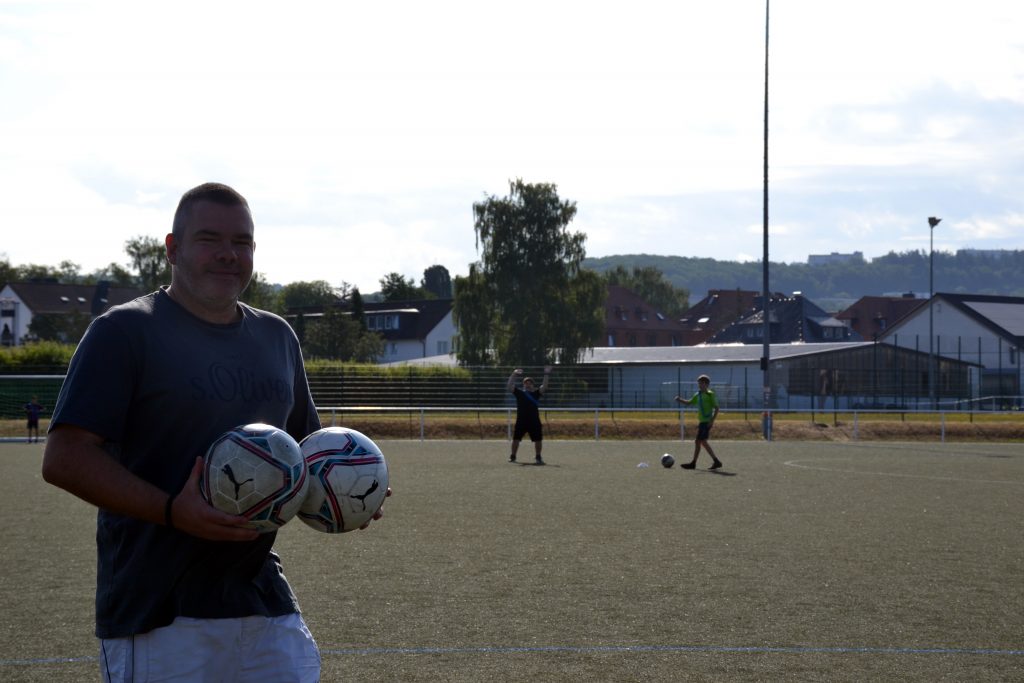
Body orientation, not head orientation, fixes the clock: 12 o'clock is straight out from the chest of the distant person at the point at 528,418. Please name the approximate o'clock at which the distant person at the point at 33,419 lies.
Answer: the distant person at the point at 33,419 is roughly at 4 o'clock from the distant person at the point at 528,418.

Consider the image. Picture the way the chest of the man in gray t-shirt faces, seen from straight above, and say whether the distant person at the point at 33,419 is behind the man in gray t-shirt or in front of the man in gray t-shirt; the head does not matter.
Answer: behind

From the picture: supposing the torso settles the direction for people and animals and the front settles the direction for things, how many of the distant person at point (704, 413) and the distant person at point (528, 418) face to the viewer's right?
0

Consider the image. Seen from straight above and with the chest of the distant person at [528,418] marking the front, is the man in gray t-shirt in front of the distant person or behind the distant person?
in front

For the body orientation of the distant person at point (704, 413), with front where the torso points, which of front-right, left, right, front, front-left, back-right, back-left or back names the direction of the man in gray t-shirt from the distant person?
front-left

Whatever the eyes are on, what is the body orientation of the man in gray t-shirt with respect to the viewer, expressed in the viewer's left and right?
facing the viewer and to the right of the viewer

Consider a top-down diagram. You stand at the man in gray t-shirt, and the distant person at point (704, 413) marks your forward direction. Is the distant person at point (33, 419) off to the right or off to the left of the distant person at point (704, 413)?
left

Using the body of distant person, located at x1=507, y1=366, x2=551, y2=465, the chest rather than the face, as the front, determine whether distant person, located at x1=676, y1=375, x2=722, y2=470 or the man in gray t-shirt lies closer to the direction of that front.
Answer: the man in gray t-shirt

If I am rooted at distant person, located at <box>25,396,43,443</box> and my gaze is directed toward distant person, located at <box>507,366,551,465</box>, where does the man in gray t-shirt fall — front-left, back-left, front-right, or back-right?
front-right

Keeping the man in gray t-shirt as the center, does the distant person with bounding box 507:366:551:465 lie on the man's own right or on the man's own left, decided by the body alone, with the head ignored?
on the man's own left

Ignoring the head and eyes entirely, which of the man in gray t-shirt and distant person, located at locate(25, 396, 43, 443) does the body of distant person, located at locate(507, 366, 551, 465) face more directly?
the man in gray t-shirt

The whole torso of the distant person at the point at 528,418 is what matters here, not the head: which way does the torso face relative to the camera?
toward the camera
